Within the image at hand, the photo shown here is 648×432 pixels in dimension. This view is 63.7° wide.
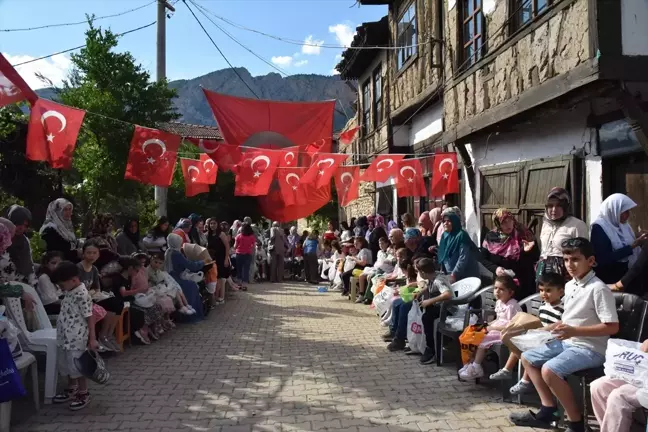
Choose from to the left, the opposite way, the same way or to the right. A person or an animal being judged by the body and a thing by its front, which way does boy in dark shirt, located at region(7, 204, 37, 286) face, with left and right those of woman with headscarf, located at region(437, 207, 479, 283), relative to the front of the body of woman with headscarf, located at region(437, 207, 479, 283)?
the opposite way

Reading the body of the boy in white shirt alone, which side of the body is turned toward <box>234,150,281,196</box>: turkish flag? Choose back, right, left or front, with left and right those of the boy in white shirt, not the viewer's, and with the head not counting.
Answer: right

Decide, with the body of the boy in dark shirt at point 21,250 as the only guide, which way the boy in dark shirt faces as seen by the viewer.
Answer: to the viewer's right

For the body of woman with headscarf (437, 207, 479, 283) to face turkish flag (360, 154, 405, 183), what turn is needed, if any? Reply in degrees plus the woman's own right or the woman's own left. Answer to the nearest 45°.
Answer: approximately 90° to the woman's own right

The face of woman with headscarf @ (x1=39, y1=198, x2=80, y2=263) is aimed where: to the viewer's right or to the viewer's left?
to the viewer's right

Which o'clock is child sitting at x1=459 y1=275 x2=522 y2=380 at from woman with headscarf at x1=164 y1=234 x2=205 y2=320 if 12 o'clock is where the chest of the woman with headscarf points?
The child sitting is roughly at 2 o'clock from the woman with headscarf.

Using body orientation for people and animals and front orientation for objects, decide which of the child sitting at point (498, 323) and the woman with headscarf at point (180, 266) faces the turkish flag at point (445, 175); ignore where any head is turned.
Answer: the woman with headscarf

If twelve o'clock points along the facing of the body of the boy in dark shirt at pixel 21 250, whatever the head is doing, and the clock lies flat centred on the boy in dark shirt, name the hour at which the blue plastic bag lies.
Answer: The blue plastic bag is roughly at 3 o'clock from the boy in dark shirt.

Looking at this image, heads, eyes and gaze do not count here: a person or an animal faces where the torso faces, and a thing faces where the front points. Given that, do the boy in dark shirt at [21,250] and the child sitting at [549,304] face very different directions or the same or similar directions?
very different directions

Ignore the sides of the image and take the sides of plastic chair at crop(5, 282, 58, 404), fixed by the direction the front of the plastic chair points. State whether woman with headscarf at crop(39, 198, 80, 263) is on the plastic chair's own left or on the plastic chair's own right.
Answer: on the plastic chair's own left

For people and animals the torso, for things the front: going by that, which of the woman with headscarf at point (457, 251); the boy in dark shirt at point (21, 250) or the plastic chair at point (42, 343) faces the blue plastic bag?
the woman with headscarf at point (457, 251)

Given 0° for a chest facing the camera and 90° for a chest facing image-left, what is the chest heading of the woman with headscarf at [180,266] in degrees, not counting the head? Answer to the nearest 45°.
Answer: approximately 270°
